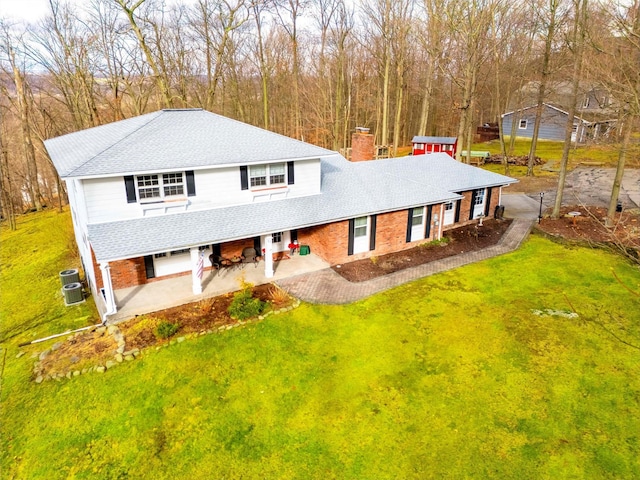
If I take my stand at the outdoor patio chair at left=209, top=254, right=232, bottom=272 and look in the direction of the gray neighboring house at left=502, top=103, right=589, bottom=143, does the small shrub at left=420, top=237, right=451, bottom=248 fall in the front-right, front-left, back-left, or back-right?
front-right

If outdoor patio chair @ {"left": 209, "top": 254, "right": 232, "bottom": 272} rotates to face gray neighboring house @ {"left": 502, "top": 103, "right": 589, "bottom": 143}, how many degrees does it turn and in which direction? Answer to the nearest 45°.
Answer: approximately 90° to its left

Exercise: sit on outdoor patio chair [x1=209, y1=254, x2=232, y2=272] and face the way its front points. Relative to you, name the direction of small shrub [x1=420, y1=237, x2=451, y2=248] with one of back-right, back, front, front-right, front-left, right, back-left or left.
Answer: front-left

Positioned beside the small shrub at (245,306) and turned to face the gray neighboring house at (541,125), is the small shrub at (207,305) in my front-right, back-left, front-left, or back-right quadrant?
back-left

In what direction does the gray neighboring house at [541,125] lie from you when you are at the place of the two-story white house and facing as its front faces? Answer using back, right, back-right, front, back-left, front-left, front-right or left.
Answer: left

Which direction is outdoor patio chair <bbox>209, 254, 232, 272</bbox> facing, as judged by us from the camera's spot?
facing the viewer and to the right of the viewer

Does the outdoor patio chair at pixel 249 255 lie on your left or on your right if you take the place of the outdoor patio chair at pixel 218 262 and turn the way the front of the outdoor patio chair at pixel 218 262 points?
on your left

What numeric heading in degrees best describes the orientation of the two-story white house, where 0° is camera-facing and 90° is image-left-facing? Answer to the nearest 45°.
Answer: approximately 315°

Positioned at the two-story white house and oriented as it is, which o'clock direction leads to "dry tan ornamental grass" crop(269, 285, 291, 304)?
The dry tan ornamental grass is roughly at 12 o'clock from the two-story white house.

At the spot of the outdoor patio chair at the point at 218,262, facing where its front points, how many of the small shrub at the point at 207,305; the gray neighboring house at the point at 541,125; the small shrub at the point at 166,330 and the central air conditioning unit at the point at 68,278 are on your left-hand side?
1

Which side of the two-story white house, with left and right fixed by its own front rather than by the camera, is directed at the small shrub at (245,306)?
front

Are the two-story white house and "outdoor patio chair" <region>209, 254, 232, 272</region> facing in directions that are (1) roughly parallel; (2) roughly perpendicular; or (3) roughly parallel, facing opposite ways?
roughly parallel

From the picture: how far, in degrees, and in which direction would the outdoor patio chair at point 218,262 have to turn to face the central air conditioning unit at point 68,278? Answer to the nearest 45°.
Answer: approximately 135° to its right
